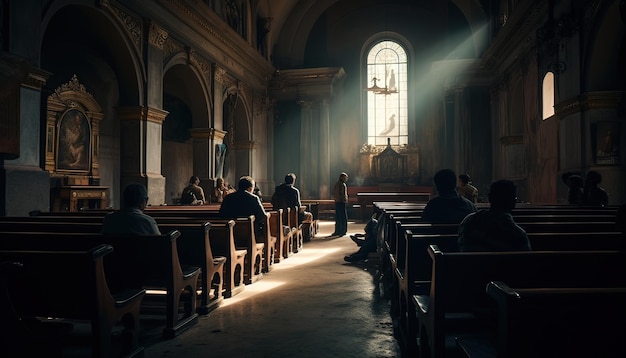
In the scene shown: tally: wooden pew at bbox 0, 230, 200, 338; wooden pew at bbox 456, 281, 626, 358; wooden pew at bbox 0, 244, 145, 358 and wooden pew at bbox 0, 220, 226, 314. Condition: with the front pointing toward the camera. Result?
0

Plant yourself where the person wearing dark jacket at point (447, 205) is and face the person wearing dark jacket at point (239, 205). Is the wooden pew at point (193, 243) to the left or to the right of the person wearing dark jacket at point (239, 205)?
left

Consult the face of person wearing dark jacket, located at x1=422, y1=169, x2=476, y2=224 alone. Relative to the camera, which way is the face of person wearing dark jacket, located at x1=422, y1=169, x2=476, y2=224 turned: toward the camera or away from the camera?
away from the camera

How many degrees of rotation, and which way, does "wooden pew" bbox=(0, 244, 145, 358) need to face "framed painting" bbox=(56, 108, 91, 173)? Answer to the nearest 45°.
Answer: approximately 45° to its left

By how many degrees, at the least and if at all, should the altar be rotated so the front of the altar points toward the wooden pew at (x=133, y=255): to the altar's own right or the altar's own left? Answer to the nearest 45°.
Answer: approximately 45° to the altar's own right

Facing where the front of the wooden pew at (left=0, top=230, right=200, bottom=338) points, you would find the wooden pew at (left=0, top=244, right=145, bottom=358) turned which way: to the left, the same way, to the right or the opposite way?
the same way

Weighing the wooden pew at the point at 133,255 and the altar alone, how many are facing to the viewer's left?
0

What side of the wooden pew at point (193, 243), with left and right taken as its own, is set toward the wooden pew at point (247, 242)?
front

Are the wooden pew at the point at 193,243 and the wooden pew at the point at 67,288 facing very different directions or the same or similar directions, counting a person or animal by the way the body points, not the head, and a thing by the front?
same or similar directions

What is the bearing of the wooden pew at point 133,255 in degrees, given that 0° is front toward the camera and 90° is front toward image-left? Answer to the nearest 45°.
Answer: approximately 225°

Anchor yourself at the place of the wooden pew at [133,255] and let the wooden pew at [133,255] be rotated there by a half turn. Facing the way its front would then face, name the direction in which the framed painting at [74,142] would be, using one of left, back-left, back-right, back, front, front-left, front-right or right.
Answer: back-right

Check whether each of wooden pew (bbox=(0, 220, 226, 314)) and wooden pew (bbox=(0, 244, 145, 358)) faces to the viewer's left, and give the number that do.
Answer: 0

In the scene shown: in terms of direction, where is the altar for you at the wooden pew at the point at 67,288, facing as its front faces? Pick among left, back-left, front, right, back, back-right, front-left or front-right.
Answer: front-left

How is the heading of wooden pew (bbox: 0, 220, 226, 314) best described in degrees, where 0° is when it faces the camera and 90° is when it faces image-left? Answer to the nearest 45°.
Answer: approximately 225°

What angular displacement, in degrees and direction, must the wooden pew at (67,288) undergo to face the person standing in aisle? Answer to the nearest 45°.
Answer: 0° — it already faces them

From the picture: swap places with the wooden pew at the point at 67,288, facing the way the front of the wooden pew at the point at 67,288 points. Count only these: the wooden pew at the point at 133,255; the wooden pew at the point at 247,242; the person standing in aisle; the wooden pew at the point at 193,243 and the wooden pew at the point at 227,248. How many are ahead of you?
5

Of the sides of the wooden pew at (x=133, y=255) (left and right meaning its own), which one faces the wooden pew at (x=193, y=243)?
front

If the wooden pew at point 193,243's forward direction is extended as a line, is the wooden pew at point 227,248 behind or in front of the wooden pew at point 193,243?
in front
